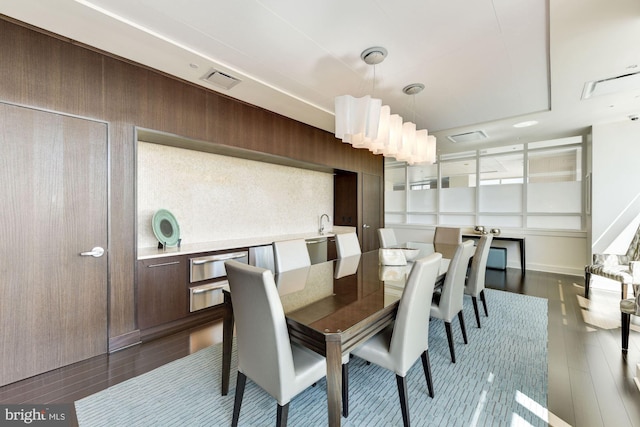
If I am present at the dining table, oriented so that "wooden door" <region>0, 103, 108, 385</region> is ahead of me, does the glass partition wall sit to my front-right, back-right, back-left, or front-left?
back-right

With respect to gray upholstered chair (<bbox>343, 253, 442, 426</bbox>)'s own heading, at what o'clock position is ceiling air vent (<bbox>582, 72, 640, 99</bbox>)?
The ceiling air vent is roughly at 3 o'clock from the gray upholstered chair.

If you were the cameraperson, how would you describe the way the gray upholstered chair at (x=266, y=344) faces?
facing away from the viewer and to the right of the viewer

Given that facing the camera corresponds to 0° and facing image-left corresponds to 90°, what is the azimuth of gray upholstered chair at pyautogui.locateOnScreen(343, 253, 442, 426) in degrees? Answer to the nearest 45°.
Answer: approximately 135°

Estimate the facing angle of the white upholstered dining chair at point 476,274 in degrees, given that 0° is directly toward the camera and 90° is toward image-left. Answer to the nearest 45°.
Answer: approximately 90°

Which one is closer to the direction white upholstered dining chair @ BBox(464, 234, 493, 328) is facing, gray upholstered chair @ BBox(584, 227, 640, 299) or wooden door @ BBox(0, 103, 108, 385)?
the wooden door

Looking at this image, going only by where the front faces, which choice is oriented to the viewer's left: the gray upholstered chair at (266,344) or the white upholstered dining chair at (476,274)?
the white upholstered dining chair

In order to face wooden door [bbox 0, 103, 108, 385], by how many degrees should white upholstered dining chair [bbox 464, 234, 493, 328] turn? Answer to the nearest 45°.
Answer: approximately 45° to its left

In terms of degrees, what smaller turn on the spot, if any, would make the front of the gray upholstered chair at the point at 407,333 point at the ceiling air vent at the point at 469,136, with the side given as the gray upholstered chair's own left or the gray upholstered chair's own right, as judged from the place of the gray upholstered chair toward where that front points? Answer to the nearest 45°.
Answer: approximately 45° to the gray upholstered chair's own right

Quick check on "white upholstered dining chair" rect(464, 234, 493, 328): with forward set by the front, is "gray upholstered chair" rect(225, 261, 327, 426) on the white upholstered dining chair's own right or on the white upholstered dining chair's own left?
on the white upholstered dining chair's own left

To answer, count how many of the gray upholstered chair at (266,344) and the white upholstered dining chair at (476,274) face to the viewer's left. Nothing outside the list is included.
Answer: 1
